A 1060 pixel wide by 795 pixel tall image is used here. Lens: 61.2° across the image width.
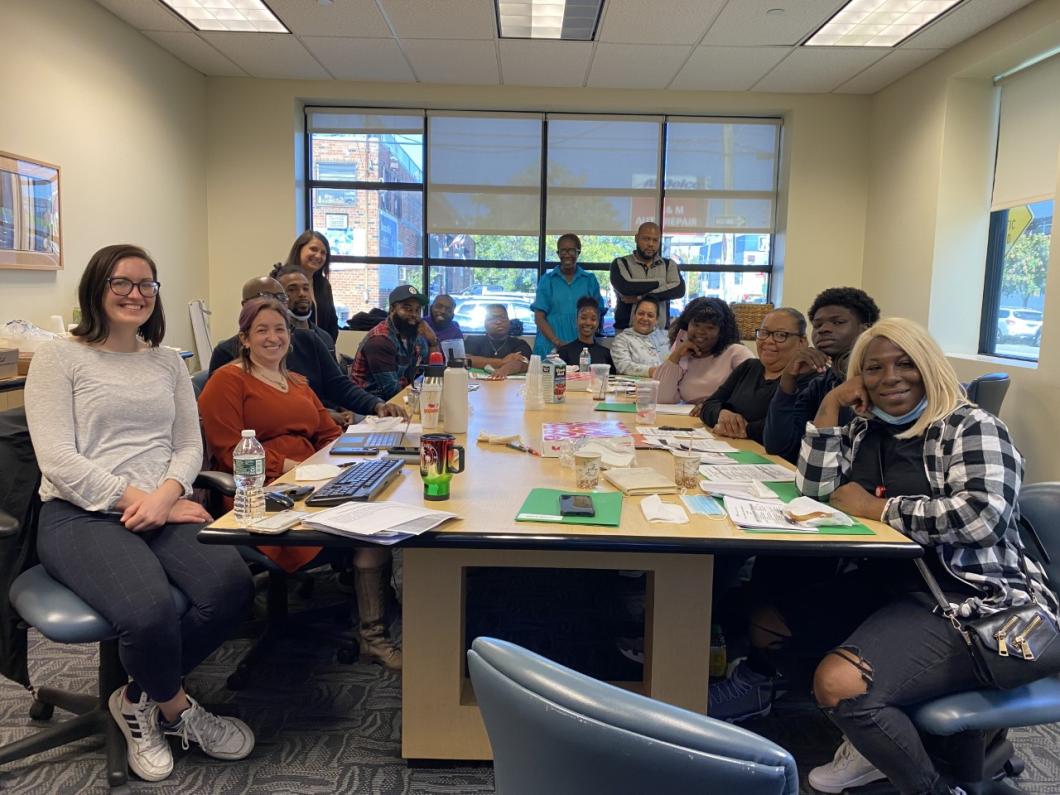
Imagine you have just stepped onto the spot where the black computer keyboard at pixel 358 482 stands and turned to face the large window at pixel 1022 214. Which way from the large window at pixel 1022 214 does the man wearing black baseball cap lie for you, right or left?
left

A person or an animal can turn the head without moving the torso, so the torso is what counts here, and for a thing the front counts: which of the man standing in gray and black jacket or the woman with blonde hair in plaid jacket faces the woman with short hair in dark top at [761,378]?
the man standing in gray and black jacket

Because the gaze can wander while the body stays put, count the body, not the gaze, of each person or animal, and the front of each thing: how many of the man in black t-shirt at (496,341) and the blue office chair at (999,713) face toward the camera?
1

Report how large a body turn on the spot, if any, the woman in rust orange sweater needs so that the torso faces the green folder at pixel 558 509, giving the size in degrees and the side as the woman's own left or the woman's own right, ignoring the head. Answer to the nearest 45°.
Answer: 0° — they already face it

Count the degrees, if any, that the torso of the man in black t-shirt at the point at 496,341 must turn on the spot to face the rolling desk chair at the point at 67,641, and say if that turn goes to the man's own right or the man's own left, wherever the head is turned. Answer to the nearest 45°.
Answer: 0° — they already face it

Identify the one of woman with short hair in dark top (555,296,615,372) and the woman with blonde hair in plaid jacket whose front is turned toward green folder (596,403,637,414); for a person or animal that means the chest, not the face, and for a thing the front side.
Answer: the woman with short hair in dark top

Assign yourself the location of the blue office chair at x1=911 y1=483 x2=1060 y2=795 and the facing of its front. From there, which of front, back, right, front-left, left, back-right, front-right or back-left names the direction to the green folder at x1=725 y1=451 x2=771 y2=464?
front-right
